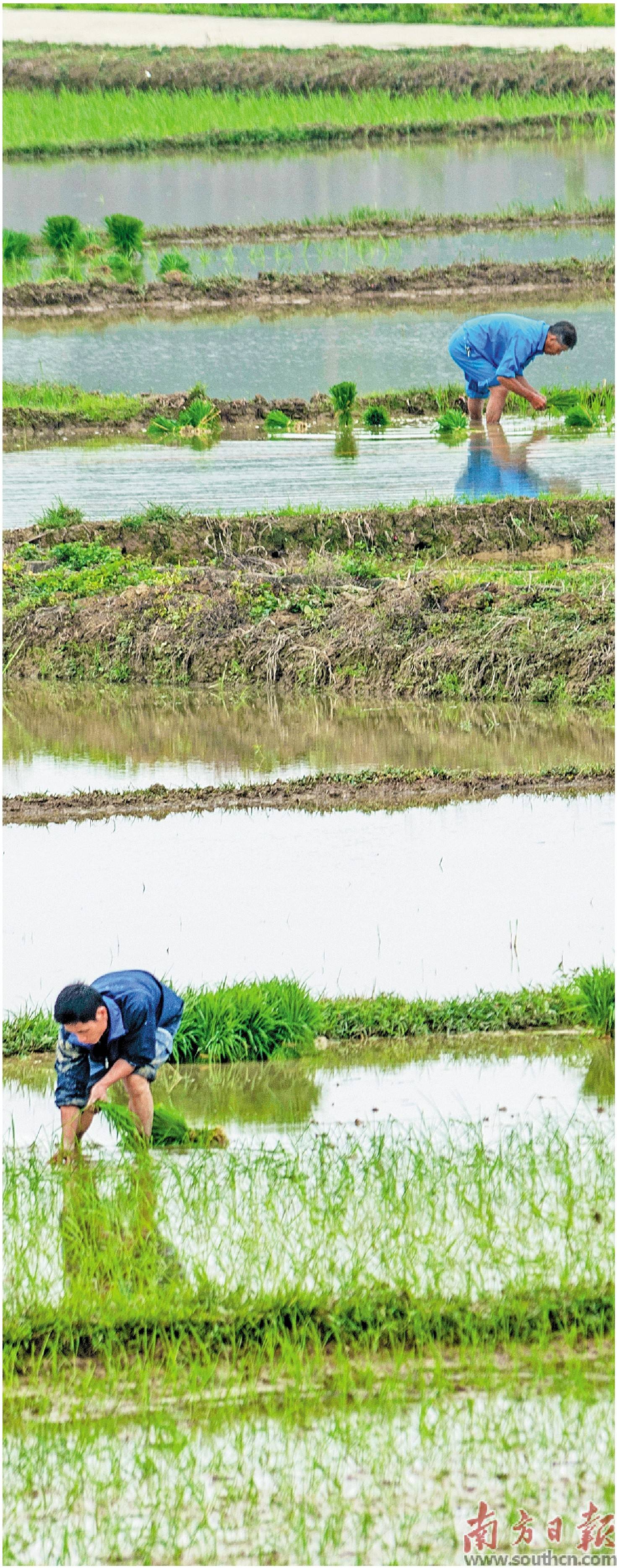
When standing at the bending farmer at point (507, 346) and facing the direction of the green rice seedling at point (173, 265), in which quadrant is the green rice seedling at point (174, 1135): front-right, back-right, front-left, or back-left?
back-left

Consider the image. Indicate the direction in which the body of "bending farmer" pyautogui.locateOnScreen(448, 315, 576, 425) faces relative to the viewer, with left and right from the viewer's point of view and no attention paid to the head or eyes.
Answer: facing to the right of the viewer

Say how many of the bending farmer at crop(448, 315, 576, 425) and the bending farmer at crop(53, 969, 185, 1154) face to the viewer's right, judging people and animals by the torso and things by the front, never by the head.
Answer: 1

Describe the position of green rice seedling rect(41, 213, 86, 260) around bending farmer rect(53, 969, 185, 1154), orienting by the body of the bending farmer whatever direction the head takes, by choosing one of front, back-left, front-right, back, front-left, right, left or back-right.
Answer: back-right

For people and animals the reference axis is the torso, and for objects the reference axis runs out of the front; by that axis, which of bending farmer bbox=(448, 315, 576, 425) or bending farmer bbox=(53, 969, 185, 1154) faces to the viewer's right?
bending farmer bbox=(448, 315, 576, 425)

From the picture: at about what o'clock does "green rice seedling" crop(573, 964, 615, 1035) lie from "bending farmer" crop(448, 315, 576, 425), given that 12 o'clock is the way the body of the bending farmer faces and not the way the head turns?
The green rice seedling is roughly at 3 o'clock from the bending farmer.

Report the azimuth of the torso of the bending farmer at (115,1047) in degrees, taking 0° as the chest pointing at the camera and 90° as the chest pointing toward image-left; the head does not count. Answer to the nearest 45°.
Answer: approximately 45°

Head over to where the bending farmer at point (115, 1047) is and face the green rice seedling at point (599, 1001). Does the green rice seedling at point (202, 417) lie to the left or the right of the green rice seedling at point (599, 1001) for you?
left

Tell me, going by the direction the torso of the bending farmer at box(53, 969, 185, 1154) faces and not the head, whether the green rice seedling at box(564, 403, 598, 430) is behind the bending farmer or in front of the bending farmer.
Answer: behind

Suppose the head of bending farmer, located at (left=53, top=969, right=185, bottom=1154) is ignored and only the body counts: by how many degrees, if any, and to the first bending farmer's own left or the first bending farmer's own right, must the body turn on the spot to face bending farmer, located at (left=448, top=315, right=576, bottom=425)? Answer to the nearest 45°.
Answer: approximately 135° to the first bending farmer's own right
